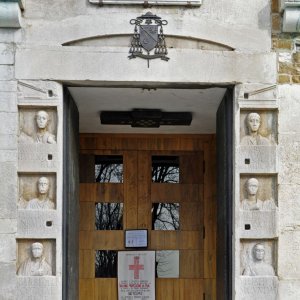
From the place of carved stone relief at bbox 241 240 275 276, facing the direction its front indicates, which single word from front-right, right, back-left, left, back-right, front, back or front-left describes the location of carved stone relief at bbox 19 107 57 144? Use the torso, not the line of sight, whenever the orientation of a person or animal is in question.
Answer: right

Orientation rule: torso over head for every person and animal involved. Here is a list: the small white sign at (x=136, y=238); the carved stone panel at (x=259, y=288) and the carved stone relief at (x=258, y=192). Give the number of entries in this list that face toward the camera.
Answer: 3

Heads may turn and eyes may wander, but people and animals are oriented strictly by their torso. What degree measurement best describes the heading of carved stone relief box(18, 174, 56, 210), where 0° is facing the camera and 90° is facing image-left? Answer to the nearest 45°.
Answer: approximately 0°

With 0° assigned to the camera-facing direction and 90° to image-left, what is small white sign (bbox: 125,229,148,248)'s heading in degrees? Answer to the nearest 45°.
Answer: approximately 0°

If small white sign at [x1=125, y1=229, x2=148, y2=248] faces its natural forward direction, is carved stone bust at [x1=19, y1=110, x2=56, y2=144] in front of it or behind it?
in front
